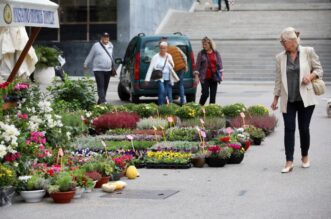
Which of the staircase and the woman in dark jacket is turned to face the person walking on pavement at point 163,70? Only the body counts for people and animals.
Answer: the staircase

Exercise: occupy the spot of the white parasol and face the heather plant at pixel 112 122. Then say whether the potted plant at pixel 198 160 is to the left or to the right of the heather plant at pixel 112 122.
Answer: right

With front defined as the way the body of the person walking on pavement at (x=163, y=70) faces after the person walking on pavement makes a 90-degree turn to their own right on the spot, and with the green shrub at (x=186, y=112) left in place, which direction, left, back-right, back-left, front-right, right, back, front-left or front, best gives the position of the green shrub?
left

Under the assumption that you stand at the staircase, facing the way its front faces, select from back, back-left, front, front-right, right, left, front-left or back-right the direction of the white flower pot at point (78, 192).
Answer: front

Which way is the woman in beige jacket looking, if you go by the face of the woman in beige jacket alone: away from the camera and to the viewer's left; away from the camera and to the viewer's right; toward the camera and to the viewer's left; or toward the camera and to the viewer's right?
toward the camera and to the viewer's left

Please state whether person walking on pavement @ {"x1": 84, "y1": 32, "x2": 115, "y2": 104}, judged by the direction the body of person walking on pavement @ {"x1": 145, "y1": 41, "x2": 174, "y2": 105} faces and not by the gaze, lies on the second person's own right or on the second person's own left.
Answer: on the second person's own right

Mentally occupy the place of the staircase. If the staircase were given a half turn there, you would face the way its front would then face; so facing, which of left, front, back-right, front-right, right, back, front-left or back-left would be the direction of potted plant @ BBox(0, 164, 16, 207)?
back

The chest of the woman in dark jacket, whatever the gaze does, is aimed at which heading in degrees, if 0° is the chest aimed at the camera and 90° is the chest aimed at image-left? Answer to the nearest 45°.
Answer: approximately 0°

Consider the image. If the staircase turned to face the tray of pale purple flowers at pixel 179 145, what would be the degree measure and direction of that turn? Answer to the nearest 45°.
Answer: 0° — it already faces it

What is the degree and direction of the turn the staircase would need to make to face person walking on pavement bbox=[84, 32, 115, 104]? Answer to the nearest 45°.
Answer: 0° — it already faces them

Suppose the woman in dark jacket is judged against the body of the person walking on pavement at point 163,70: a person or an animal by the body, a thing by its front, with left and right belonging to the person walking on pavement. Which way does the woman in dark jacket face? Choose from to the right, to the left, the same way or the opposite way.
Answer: the same way

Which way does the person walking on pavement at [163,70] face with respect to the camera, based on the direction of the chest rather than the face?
toward the camera

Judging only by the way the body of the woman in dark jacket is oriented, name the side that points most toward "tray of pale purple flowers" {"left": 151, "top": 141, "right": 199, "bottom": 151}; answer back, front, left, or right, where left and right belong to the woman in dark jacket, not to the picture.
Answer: front

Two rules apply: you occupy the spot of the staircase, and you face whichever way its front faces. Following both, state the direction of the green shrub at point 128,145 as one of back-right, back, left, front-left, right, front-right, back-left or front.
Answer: front

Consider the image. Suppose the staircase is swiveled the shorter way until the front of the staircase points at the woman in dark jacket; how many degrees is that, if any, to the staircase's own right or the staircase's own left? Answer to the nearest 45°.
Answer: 0° — it already faces them

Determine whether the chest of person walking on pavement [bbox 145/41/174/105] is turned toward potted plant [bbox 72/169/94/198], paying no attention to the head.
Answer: yes
